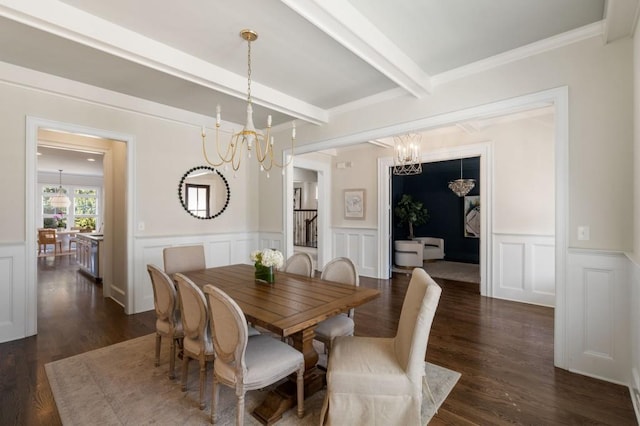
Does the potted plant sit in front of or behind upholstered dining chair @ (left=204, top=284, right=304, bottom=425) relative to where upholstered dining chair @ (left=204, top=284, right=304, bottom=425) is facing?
in front

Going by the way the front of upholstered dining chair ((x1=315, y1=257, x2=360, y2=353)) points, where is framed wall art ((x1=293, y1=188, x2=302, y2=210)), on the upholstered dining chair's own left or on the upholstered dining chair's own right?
on the upholstered dining chair's own right

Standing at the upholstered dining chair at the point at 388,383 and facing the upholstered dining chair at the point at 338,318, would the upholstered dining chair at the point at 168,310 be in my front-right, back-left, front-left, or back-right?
front-left

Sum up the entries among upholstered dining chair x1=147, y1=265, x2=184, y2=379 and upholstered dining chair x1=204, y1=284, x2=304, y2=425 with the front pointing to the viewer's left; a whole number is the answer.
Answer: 0

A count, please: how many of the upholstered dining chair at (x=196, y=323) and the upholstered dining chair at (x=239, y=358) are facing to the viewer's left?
0

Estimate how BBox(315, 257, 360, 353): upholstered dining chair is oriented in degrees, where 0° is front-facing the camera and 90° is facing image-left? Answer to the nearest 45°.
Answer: approximately 45°

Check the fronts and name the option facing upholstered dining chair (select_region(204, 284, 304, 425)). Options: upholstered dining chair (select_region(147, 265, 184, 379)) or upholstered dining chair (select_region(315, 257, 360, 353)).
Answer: upholstered dining chair (select_region(315, 257, 360, 353))

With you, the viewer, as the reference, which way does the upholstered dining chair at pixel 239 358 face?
facing away from the viewer and to the right of the viewer

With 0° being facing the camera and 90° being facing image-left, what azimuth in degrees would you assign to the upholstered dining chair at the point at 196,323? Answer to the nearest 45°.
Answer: approximately 225°

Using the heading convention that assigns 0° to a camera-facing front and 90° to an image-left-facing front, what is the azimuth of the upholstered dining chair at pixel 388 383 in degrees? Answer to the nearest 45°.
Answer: approximately 90°

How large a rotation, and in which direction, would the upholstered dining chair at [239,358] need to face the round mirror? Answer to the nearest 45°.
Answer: approximately 45° to its left

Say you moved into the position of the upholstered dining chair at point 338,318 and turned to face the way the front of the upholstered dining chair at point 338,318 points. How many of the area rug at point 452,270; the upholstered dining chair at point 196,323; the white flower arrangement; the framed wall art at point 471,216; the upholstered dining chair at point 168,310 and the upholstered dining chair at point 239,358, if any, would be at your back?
2
